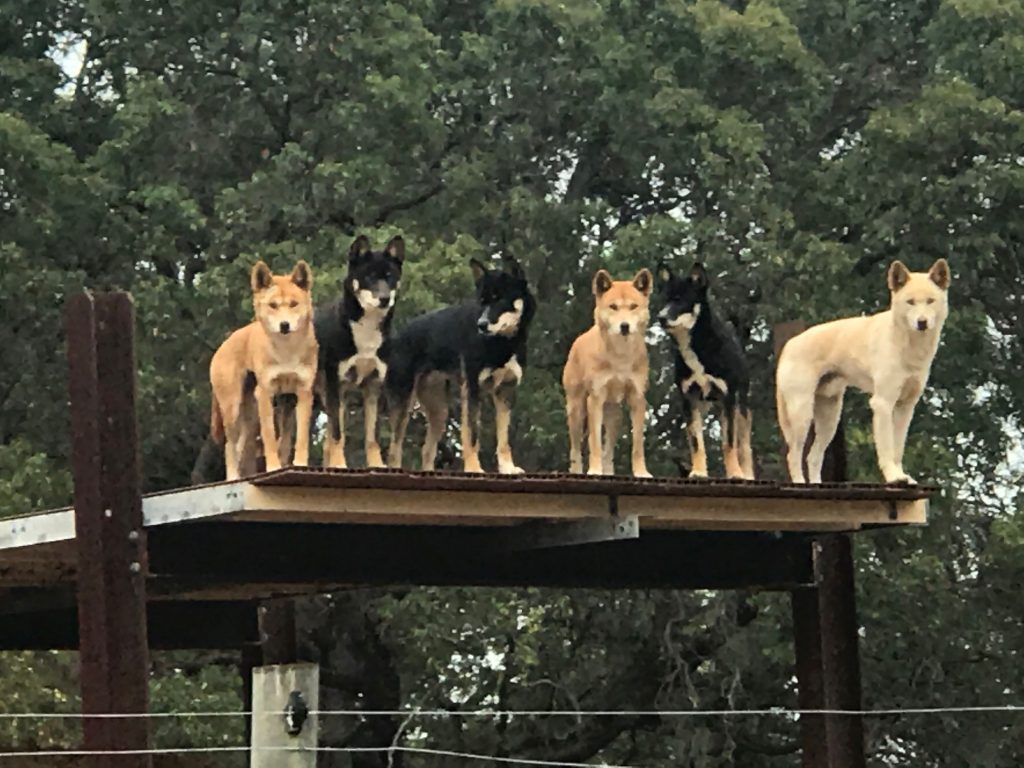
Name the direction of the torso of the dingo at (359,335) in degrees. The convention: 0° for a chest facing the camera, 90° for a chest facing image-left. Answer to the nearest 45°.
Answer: approximately 315°

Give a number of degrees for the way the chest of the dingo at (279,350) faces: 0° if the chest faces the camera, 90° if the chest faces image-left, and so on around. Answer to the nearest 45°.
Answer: approximately 315°

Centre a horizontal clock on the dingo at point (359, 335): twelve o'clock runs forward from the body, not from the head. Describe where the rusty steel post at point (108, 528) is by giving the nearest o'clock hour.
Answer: The rusty steel post is roughly at 3 o'clock from the dingo.

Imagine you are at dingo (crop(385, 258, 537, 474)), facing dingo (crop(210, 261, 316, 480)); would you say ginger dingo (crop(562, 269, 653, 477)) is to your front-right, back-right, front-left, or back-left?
back-left

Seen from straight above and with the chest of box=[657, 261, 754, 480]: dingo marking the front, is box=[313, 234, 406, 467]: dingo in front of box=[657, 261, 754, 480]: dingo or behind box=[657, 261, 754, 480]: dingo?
in front

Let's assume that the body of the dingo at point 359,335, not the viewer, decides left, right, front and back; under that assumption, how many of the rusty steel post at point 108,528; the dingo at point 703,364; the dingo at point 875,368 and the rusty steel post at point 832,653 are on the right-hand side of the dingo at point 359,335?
1

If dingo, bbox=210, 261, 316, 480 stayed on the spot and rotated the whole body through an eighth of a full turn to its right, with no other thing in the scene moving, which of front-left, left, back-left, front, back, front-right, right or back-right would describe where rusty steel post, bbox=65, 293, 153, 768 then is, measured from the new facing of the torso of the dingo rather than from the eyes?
front-right

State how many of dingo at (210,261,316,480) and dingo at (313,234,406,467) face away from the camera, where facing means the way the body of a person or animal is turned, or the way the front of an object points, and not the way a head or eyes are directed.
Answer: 0

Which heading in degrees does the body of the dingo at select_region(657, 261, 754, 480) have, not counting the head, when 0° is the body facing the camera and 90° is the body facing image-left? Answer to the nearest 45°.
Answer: approximately 45°

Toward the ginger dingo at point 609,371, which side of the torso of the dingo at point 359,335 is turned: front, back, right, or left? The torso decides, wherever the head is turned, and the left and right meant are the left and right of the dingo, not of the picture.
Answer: left

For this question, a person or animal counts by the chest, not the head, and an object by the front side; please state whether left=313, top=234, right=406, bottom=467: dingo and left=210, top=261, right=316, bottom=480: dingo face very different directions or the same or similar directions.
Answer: same or similar directions

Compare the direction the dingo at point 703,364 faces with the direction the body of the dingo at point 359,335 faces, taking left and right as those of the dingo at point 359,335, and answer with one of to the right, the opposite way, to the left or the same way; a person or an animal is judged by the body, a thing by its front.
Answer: to the right
